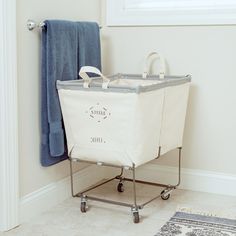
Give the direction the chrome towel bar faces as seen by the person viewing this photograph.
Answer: facing the viewer and to the right of the viewer
